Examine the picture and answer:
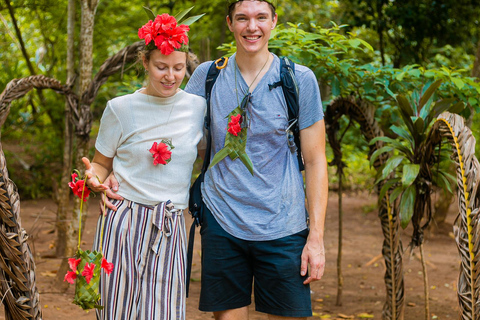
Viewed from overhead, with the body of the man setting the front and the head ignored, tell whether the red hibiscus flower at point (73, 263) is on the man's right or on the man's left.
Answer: on the man's right

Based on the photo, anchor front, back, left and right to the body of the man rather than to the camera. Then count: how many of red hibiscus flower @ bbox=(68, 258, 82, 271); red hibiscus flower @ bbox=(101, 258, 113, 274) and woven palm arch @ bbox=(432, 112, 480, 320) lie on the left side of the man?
1

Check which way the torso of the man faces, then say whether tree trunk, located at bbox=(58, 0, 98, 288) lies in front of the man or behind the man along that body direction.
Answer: behind

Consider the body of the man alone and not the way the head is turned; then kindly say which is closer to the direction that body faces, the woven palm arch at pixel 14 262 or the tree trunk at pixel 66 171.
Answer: the woven palm arch

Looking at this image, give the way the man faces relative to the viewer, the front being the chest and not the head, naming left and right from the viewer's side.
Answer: facing the viewer

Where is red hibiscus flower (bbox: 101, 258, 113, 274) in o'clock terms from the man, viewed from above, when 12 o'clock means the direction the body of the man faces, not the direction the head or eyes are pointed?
The red hibiscus flower is roughly at 2 o'clock from the man.

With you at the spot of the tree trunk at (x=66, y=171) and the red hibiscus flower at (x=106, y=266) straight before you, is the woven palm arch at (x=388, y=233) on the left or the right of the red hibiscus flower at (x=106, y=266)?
left

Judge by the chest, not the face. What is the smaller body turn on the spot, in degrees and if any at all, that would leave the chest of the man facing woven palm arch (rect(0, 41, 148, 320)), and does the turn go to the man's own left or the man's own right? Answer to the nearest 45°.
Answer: approximately 90° to the man's own right

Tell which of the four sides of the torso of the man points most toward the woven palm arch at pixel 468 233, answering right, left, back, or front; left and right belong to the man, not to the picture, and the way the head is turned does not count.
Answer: left

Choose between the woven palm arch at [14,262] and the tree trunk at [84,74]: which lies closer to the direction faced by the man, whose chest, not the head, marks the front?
the woven palm arch

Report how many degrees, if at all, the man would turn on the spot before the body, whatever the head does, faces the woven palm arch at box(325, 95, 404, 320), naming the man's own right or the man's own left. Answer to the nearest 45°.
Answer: approximately 135° to the man's own left
